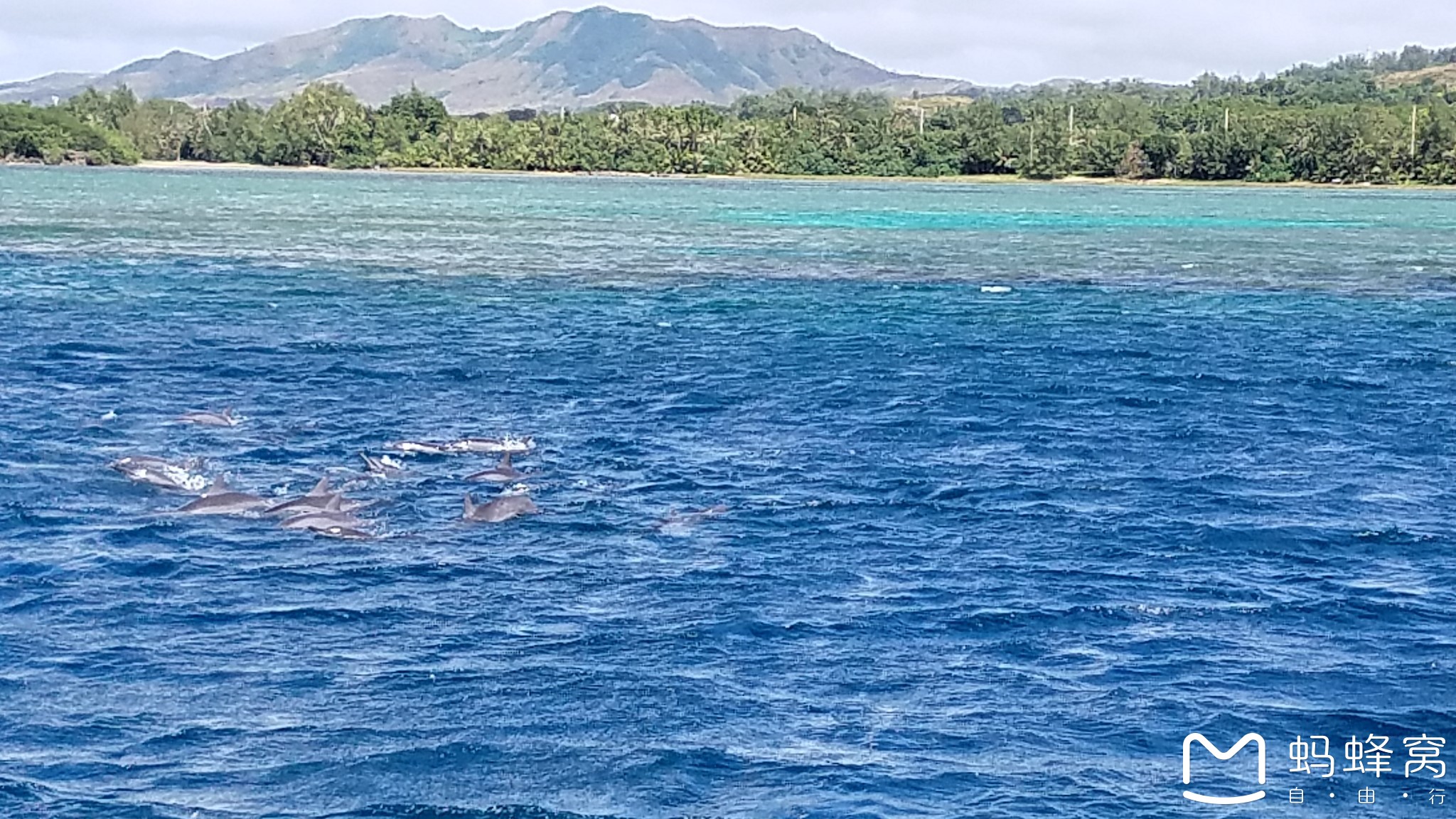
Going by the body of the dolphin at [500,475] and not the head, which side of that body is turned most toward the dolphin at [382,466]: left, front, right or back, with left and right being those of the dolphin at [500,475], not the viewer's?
front

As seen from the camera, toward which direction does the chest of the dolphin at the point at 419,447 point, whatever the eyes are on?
to the viewer's left

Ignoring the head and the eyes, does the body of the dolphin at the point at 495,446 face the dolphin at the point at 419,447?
yes

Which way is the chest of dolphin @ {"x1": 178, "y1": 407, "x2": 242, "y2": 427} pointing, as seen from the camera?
to the viewer's left

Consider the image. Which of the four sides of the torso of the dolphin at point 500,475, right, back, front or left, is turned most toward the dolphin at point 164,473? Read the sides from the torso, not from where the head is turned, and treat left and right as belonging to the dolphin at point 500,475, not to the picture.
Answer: front

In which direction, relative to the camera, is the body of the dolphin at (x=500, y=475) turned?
to the viewer's left

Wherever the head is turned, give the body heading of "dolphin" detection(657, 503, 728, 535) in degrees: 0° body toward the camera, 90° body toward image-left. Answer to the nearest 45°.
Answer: approximately 90°

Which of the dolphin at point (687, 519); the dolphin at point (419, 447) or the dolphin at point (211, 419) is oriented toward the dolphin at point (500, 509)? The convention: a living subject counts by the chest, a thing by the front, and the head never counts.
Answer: the dolphin at point (687, 519)

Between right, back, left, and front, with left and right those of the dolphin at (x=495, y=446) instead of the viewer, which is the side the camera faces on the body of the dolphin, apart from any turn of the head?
left

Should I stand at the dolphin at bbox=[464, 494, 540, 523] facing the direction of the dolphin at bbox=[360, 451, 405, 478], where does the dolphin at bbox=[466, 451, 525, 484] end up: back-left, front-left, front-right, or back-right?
front-right

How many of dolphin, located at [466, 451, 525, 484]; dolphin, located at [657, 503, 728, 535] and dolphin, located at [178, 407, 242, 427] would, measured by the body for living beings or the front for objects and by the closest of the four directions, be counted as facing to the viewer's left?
3

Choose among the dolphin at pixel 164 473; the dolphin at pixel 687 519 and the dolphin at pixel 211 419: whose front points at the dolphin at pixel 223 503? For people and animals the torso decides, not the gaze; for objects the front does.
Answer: the dolphin at pixel 687 519

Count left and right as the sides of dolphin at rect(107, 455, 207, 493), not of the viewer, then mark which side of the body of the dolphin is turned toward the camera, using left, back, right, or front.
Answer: left

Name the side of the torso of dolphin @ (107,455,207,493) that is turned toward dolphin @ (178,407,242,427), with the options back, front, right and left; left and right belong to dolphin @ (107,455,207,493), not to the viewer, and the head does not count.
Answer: right

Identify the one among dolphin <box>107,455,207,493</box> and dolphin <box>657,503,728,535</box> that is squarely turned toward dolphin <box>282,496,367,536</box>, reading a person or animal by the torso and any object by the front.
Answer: dolphin <box>657,503,728,535</box>

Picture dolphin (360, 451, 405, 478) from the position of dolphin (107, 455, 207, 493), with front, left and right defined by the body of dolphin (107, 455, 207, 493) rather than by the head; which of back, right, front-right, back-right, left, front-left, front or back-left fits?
back

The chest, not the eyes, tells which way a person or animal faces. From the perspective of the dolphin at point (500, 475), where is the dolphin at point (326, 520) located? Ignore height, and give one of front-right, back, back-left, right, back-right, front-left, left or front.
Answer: front-left
